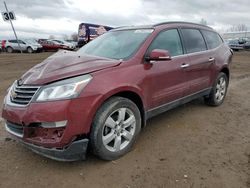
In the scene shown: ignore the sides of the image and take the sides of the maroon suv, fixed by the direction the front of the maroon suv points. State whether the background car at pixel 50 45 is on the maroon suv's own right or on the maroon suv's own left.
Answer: on the maroon suv's own right

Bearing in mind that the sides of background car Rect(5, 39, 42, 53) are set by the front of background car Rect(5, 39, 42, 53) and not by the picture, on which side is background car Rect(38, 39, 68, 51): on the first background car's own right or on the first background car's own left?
on the first background car's own left
